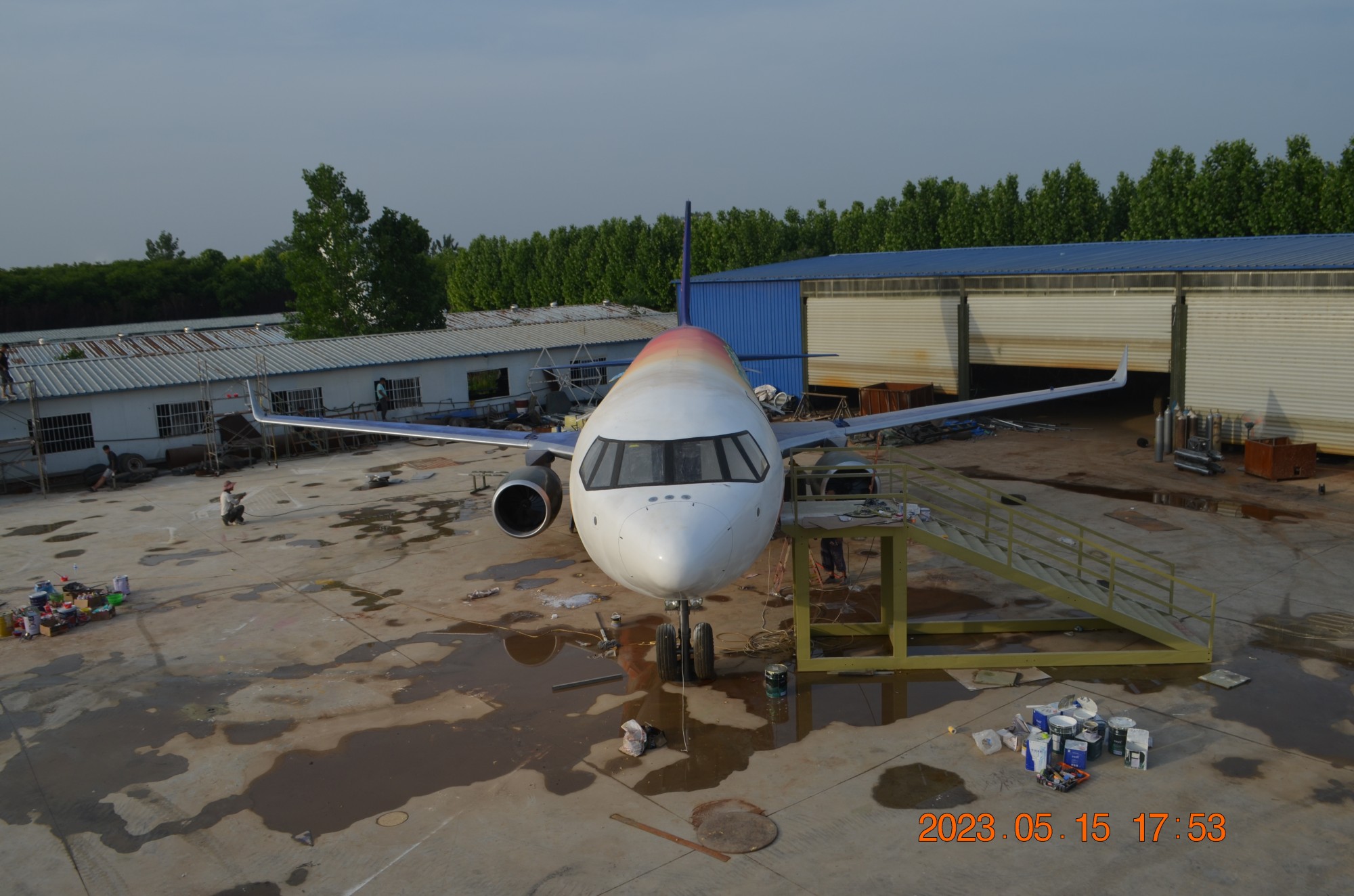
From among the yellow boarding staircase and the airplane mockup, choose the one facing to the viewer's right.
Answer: the yellow boarding staircase

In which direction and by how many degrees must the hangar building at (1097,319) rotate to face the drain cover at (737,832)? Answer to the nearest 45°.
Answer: approximately 45° to its left

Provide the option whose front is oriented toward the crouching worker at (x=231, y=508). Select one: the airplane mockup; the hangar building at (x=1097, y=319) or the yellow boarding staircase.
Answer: the hangar building

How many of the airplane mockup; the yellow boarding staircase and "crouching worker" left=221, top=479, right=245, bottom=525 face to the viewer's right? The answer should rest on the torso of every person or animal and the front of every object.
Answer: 2

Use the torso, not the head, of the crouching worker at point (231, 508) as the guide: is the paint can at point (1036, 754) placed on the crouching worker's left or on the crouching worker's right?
on the crouching worker's right

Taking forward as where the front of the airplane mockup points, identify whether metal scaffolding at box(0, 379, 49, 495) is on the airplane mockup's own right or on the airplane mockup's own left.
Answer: on the airplane mockup's own right

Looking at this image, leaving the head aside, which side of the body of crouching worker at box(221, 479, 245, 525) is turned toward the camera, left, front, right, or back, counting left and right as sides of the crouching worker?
right

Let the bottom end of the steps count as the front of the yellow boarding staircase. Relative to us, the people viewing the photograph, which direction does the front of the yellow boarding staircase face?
facing to the right of the viewer

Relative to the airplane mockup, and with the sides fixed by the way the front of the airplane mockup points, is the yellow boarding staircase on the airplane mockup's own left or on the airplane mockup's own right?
on the airplane mockup's own left

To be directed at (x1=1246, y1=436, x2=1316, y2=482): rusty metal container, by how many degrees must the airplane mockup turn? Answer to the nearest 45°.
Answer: approximately 135° to its left

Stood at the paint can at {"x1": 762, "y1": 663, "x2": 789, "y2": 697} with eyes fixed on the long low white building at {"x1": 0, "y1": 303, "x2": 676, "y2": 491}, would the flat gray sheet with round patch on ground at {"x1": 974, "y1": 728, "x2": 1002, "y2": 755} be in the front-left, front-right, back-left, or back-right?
back-right

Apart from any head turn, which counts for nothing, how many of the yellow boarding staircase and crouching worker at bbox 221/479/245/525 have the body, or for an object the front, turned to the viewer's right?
2
